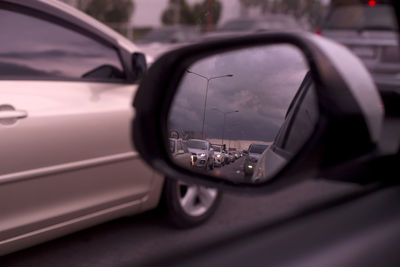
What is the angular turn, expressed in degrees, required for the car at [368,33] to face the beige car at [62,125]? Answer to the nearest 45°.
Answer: approximately 180°

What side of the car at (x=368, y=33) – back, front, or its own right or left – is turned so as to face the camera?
back

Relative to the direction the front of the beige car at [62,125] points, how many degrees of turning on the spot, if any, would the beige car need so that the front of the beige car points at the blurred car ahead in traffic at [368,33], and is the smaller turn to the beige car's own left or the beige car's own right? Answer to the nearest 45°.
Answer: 0° — it already faces it
